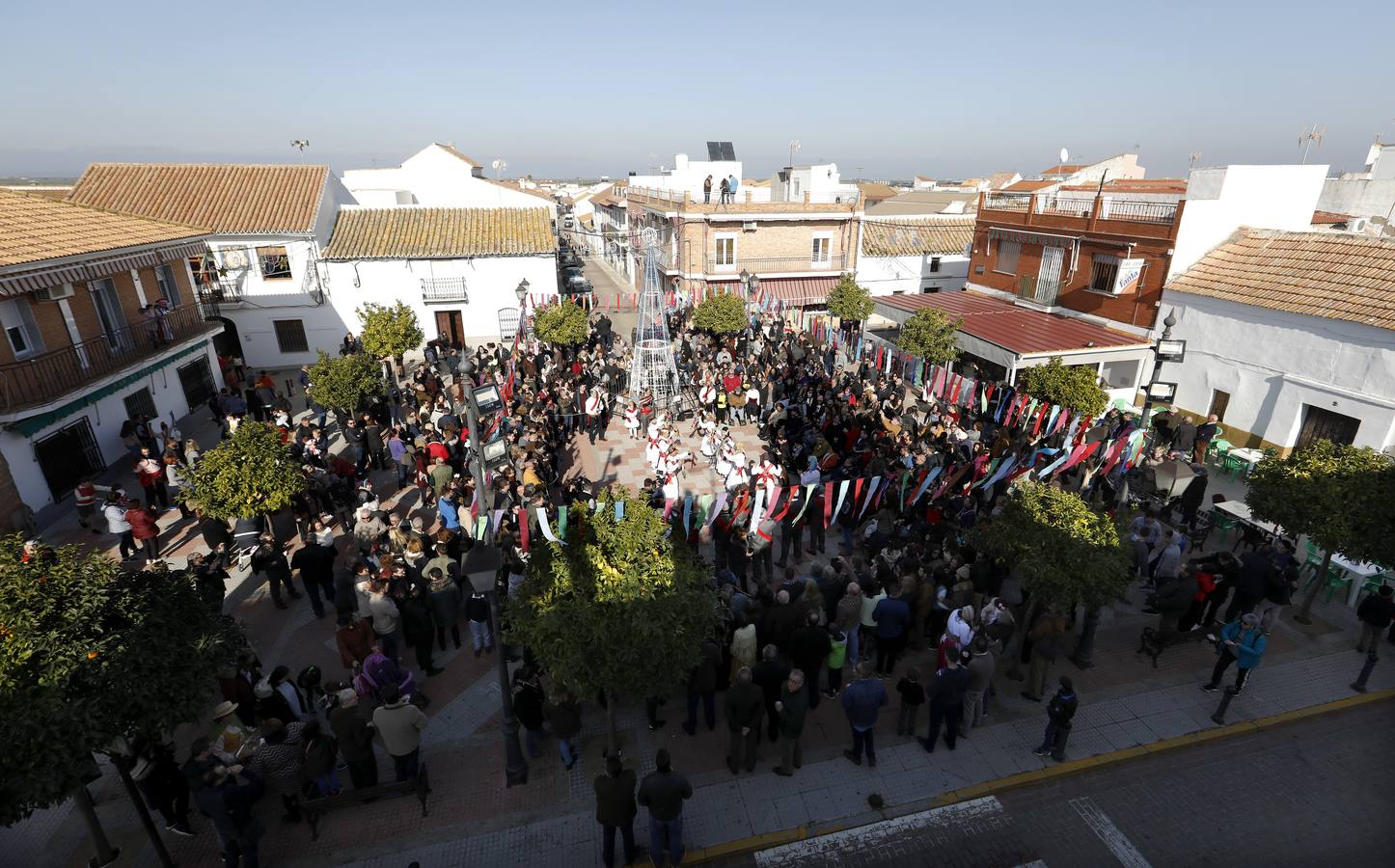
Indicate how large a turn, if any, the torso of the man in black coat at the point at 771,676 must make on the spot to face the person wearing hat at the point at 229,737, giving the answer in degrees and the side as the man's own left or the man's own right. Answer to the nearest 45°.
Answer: approximately 90° to the man's own left

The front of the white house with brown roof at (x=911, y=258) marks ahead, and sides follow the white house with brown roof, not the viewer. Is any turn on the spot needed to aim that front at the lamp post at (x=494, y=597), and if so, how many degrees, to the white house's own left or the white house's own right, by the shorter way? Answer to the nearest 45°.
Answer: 0° — it already faces it

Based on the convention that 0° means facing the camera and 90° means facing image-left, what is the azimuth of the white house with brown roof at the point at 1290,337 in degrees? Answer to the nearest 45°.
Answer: approximately 45°

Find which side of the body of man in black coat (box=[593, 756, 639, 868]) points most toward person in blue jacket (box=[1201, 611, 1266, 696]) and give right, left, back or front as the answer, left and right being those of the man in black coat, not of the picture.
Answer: right

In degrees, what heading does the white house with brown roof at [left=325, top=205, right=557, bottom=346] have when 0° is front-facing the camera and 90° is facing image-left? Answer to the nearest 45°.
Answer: approximately 0°

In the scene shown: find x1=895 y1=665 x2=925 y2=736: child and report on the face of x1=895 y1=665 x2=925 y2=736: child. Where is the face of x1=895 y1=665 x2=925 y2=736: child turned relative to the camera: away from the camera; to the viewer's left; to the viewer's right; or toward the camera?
away from the camera

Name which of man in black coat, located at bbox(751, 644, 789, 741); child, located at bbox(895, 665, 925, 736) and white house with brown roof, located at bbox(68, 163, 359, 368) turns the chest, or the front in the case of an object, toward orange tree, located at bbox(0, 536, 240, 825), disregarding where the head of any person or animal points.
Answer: the white house with brown roof

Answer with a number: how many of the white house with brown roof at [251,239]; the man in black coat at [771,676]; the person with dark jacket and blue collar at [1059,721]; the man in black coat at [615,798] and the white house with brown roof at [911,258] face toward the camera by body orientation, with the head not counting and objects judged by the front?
2

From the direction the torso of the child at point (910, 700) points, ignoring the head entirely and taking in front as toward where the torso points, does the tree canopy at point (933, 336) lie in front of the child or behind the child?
in front

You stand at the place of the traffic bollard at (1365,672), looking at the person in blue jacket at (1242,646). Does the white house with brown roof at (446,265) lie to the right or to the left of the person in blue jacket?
right

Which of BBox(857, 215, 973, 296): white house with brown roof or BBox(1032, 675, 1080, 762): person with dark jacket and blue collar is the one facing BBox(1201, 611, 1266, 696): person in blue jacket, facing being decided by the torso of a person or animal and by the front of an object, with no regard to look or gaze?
the white house with brown roof

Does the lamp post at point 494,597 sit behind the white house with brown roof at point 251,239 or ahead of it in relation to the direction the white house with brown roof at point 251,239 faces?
ahead

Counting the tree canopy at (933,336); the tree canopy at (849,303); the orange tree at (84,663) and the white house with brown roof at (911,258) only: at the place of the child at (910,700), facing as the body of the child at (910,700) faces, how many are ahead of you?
3

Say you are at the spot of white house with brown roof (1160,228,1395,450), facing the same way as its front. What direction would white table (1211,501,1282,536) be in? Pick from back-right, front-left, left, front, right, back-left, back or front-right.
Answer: front-left

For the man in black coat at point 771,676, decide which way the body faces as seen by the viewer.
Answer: away from the camera

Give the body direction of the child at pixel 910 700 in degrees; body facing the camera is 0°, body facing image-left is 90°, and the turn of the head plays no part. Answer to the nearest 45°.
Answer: approximately 180°

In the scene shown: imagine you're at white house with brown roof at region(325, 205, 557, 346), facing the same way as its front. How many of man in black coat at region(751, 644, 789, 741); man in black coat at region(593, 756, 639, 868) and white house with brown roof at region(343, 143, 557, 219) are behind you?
1

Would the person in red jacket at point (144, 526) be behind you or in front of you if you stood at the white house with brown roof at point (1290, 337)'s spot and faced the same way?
in front

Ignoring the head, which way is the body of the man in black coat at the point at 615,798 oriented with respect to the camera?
away from the camera

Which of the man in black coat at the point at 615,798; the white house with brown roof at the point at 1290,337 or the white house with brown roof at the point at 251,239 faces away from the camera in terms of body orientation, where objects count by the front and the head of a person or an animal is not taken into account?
the man in black coat
